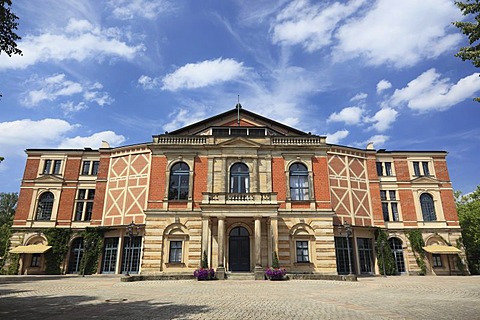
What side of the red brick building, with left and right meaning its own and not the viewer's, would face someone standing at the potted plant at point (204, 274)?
front

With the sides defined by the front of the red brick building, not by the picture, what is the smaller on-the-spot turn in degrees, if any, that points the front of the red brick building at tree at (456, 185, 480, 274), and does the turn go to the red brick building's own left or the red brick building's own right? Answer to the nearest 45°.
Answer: approximately 90° to the red brick building's own left

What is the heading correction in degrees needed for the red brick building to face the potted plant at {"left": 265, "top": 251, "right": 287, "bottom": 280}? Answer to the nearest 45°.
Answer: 0° — it already faces it

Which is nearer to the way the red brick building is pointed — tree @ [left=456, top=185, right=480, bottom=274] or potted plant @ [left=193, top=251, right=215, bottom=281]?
the potted plant

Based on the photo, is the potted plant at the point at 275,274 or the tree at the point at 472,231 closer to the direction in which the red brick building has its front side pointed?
the potted plant

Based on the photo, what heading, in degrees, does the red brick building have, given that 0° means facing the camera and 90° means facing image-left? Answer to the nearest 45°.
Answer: approximately 0°
